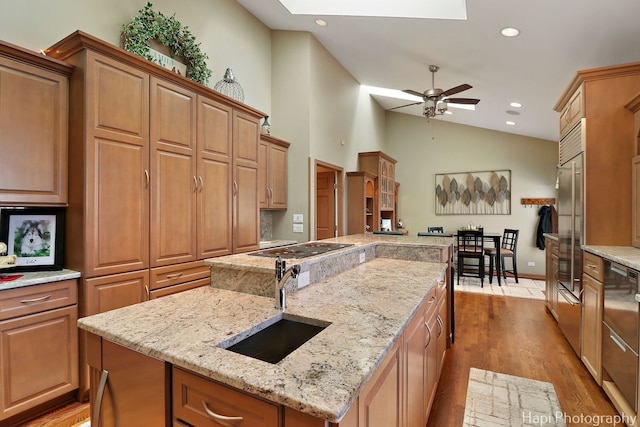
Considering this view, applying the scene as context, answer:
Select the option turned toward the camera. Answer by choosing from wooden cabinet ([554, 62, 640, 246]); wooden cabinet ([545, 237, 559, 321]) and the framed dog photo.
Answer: the framed dog photo

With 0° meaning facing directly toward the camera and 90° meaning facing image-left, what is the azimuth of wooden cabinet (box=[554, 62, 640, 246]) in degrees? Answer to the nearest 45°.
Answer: approximately 90°

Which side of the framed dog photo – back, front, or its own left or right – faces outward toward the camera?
front

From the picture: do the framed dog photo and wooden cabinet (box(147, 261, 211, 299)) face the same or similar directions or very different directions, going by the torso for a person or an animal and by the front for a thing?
same or similar directions

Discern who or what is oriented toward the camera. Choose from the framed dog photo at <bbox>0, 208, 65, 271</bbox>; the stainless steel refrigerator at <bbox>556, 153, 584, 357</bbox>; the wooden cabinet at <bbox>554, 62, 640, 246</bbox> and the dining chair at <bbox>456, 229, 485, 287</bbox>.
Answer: the framed dog photo

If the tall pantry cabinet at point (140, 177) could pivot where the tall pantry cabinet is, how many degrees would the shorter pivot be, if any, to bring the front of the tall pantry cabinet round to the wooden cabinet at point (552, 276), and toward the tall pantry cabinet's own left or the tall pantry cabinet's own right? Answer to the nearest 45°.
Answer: approximately 45° to the tall pantry cabinet's own left

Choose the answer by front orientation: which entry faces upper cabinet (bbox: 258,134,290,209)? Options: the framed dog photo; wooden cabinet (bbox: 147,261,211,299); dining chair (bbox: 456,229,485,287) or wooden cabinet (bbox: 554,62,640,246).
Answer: wooden cabinet (bbox: 554,62,640,246)

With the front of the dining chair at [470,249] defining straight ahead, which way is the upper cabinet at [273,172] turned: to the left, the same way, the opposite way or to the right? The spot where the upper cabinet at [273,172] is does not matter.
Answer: to the right

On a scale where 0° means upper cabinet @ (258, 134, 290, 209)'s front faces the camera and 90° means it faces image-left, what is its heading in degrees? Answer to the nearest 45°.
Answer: approximately 315°

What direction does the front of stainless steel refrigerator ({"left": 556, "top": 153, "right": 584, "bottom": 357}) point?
to the viewer's left

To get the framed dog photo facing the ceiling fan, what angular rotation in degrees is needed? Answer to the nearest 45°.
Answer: approximately 90° to its left

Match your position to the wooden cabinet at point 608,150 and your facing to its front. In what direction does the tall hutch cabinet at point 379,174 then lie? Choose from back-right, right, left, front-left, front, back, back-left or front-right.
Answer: front-right

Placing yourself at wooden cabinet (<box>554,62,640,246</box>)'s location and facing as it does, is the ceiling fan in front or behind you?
in front

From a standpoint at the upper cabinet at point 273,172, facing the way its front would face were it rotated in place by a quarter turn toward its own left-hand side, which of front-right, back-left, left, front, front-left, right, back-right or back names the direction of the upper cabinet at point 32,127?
back

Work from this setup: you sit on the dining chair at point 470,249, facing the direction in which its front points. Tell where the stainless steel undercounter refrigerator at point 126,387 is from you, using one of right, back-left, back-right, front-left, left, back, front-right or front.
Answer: back

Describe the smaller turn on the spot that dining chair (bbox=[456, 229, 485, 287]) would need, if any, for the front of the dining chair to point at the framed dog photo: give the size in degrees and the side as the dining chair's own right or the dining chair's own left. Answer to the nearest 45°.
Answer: approximately 135° to the dining chair's own left

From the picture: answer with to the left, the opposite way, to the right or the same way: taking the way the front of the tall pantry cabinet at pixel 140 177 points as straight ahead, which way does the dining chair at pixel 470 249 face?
to the left

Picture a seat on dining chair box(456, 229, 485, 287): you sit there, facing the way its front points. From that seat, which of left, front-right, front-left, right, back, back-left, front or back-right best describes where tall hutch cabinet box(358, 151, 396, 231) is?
left

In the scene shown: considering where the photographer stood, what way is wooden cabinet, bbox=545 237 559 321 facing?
facing to the left of the viewer

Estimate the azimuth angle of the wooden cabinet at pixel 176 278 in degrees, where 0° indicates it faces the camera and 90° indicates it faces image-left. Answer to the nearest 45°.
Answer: approximately 315°
